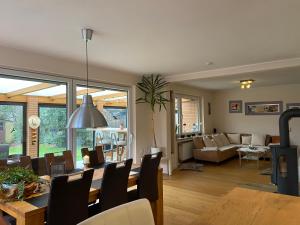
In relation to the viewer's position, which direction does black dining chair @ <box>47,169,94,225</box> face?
facing away from the viewer and to the left of the viewer

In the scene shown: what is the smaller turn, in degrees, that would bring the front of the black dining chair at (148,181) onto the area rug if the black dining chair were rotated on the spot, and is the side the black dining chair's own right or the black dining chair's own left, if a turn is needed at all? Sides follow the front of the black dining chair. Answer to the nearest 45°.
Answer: approximately 45° to the black dining chair's own right

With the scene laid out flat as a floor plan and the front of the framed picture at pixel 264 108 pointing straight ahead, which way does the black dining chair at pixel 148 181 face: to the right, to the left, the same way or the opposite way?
to the right

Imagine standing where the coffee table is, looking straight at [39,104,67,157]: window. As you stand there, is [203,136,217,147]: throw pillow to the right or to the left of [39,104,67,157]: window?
right

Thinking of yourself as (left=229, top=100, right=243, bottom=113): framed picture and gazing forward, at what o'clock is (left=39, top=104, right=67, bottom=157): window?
The window is roughly at 1 o'clock from the framed picture.

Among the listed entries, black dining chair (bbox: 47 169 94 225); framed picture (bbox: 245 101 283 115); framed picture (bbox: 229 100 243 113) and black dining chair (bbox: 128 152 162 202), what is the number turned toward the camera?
2

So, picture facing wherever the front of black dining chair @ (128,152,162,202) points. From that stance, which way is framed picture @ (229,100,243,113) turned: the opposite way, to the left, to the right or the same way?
to the left

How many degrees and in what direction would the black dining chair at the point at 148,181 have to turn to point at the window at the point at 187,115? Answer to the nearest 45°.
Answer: approximately 45° to its right

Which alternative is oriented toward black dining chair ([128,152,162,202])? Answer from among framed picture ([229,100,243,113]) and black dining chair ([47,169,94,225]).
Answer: the framed picture
